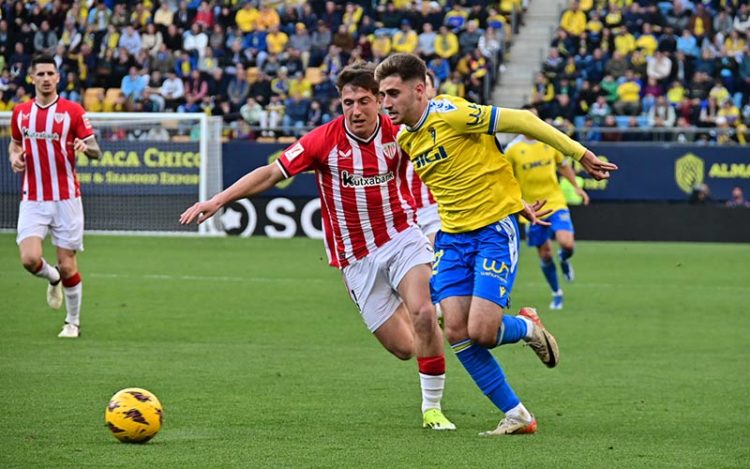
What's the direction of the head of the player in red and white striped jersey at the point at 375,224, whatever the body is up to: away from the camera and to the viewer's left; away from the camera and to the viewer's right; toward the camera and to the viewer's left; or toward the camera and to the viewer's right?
toward the camera and to the viewer's left

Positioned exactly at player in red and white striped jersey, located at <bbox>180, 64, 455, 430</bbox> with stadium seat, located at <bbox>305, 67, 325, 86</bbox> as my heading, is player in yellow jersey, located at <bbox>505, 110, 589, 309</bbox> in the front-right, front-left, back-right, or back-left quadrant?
front-right

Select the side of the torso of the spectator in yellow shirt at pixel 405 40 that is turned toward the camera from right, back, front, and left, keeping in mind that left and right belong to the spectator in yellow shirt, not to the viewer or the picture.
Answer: front

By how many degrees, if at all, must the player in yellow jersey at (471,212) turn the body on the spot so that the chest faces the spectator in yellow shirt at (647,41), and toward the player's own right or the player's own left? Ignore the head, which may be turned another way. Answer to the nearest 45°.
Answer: approximately 135° to the player's own right

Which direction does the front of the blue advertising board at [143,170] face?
toward the camera

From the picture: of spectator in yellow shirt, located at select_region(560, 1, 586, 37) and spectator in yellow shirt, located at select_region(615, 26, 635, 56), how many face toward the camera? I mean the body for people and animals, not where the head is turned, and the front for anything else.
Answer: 2

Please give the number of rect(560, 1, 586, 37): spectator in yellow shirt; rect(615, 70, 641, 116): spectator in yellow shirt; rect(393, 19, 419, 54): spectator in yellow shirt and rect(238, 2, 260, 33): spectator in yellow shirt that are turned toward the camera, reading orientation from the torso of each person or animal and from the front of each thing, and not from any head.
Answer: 4

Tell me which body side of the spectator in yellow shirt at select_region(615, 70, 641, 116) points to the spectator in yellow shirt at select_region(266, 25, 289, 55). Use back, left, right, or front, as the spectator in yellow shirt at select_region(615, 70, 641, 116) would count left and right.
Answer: right

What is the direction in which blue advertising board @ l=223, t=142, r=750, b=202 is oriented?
toward the camera

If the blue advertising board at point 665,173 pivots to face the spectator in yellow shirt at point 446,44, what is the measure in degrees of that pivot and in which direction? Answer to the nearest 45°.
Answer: approximately 135° to its right

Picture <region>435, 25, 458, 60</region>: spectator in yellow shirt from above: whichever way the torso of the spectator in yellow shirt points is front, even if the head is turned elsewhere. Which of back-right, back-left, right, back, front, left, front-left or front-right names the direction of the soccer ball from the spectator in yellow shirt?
front

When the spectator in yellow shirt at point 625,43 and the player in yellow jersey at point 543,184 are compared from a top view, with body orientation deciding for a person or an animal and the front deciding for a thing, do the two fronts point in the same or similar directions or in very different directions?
same or similar directions

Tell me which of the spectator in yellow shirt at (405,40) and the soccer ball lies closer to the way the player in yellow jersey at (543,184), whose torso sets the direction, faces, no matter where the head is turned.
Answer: the soccer ball
